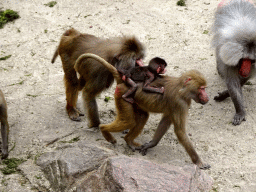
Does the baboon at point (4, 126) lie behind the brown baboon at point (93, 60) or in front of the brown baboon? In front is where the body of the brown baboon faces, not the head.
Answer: behind

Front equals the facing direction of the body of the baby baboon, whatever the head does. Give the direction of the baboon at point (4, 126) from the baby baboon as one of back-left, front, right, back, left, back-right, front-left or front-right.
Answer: back

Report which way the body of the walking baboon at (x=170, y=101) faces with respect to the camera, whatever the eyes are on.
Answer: to the viewer's right

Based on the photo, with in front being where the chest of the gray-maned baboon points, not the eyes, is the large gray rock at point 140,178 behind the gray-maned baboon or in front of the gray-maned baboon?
in front

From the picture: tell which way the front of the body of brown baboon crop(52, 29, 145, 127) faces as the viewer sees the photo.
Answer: to the viewer's right

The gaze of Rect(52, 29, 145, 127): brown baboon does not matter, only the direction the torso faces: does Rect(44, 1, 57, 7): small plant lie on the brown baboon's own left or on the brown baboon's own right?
on the brown baboon's own left

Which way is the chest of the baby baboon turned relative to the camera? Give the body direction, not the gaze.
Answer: to the viewer's right

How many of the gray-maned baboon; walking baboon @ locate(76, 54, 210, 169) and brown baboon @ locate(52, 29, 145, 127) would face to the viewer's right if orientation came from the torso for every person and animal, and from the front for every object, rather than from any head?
2

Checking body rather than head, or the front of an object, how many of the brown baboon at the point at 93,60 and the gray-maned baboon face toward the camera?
1

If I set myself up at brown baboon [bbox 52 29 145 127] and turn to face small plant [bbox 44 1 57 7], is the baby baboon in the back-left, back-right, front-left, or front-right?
back-right

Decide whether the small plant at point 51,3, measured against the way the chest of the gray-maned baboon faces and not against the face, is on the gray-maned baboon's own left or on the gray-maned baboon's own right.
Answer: on the gray-maned baboon's own right
